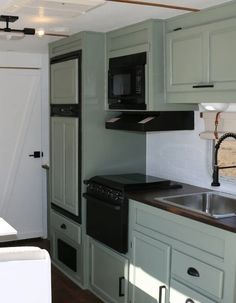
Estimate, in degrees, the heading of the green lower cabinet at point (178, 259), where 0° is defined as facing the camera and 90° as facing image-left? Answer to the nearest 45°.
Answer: approximately 45°

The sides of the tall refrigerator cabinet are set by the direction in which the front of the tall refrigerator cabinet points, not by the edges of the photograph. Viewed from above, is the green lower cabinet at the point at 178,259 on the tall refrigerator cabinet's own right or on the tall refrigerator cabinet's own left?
on the tall refrigerator cabinet's own left

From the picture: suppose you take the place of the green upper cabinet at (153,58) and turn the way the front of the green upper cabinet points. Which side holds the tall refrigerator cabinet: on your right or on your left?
on your right

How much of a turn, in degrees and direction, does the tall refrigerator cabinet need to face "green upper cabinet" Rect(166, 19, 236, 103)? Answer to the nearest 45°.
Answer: approximately 90° to its left

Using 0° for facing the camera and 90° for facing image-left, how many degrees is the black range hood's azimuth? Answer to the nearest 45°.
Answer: approximately 45°

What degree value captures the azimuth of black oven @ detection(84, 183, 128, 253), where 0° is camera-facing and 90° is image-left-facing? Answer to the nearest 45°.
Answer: approximately 45°
